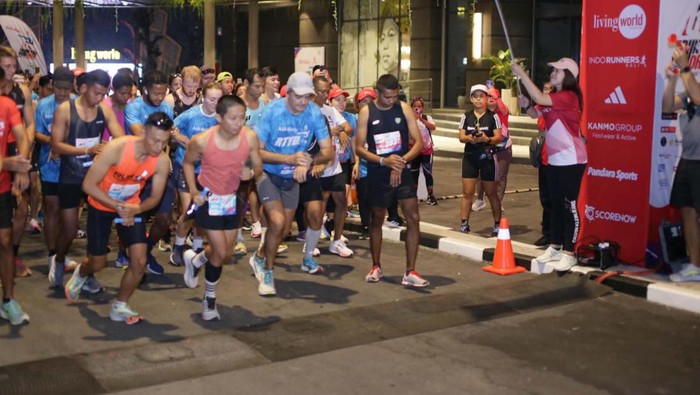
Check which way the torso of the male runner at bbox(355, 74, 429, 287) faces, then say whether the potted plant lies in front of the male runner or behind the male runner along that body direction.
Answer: behind

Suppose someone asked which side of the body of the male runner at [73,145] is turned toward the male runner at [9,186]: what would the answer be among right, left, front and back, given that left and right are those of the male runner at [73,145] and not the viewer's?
right

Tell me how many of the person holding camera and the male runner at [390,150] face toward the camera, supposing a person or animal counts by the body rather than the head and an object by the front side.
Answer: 2

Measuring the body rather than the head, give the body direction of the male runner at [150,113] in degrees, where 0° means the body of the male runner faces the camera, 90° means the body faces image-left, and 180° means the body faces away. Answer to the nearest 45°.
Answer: approximately 315°

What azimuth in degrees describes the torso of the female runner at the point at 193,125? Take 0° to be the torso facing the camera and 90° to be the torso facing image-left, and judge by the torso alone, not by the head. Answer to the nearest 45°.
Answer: approximately 315°

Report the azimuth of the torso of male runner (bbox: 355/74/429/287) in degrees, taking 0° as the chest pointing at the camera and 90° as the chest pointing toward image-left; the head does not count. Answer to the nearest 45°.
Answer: approximately 0°

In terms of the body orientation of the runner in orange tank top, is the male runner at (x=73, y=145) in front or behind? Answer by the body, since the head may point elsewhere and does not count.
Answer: behind

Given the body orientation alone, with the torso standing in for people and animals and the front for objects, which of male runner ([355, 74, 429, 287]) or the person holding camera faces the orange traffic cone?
the person holding camera

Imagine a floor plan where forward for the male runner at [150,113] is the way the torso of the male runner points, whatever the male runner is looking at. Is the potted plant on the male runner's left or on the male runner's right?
on the male runner's left

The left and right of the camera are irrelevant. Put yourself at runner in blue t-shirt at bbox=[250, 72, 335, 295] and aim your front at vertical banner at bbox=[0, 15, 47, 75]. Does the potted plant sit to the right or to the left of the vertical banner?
right
